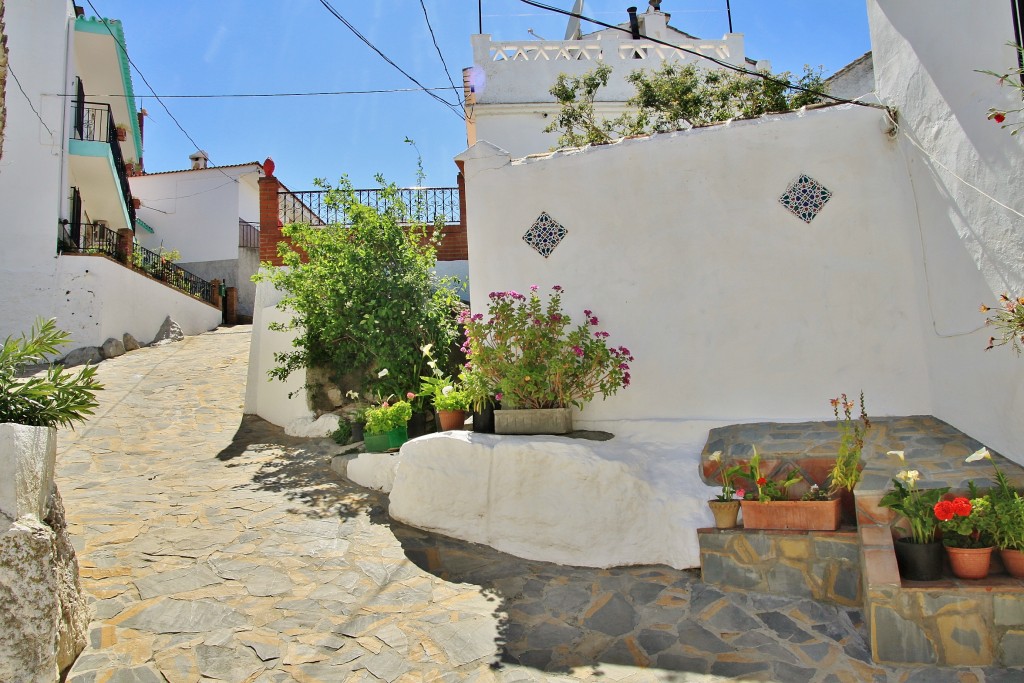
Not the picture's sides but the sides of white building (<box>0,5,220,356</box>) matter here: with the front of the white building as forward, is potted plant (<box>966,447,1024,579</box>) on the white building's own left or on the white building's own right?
on the white building's own right

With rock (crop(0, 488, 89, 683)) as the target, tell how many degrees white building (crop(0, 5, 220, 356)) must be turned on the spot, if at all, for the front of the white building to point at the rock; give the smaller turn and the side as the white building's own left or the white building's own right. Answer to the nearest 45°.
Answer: approximately 90° to the white building's own right

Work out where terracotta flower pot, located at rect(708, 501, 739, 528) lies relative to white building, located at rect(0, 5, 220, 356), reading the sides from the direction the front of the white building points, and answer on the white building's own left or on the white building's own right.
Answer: on the white building's own right

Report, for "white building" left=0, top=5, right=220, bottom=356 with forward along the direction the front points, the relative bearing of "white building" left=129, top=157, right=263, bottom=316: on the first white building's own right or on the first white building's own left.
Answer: on the first white building's own left

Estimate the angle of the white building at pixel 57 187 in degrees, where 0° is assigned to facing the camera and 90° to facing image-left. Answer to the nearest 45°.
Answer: approximately 270°

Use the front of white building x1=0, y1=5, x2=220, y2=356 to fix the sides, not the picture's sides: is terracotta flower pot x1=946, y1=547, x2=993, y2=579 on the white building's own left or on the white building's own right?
on the white building's own right
